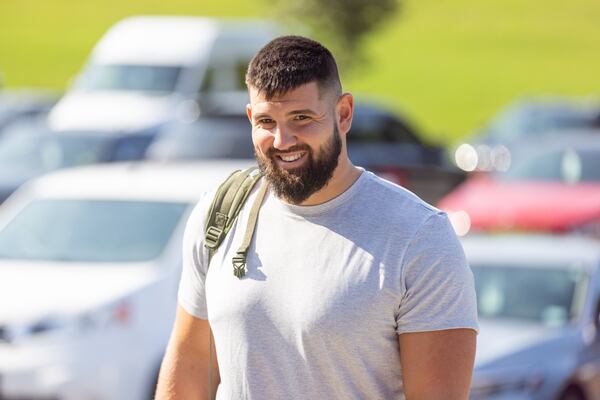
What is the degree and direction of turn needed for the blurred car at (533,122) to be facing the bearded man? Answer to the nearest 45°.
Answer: approximately 45° to its left

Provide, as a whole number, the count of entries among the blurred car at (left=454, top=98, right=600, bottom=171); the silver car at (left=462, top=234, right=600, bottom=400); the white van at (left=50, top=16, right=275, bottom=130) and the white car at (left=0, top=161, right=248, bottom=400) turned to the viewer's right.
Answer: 0

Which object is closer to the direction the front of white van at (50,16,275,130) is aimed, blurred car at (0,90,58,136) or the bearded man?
the bearded man

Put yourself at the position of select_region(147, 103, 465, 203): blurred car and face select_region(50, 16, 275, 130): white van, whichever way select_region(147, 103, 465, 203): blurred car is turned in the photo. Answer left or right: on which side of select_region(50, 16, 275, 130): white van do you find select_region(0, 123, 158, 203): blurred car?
left

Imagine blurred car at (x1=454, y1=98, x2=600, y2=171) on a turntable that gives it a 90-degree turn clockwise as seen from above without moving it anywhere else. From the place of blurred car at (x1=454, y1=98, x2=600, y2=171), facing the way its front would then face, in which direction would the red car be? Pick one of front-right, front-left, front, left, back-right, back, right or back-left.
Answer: back-left

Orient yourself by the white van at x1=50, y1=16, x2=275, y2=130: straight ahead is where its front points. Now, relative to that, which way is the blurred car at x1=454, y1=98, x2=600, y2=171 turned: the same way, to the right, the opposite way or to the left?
the same way

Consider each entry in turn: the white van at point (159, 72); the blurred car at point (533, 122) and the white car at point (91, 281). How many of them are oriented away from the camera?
0

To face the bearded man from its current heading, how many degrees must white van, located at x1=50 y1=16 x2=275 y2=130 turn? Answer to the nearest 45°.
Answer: approximately 45° to its left

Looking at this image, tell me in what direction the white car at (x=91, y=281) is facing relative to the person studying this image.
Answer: facing the viewer and to the left of the viewer

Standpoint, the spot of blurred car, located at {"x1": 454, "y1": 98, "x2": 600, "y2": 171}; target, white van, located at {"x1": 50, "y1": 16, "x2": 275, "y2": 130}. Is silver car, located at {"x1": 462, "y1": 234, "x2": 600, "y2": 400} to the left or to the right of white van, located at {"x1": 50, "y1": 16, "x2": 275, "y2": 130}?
left

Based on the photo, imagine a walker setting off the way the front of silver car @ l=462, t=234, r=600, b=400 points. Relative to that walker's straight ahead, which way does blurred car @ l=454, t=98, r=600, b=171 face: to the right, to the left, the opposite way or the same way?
the same way
